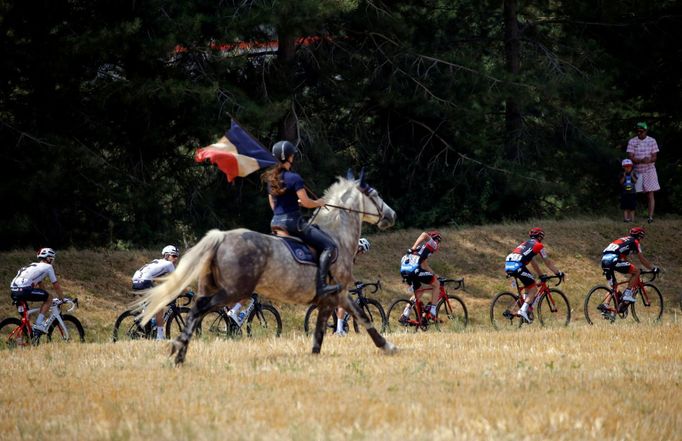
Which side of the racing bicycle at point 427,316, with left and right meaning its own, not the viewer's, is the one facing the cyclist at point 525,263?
front

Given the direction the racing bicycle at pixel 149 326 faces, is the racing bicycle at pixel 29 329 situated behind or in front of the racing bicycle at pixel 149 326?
behind

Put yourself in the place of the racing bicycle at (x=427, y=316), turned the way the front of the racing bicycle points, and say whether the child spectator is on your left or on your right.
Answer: on your left

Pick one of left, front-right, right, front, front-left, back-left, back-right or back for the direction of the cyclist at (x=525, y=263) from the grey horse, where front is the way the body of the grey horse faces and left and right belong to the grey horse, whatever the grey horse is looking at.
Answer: front-left

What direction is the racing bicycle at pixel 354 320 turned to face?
to the viewer's right

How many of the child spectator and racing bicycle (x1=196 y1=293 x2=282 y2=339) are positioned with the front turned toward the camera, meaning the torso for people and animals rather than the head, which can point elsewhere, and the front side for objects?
1

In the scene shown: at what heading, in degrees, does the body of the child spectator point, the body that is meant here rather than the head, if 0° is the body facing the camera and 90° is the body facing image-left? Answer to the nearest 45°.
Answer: approximately 0°

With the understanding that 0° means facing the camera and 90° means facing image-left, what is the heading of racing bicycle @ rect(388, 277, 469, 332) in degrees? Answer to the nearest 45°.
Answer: approximately 270°

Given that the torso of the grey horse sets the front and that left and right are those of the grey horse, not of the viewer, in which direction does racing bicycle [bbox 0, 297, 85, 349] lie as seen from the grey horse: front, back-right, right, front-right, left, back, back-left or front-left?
back-left

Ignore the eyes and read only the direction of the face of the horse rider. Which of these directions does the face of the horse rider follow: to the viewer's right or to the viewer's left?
to the viewer's right

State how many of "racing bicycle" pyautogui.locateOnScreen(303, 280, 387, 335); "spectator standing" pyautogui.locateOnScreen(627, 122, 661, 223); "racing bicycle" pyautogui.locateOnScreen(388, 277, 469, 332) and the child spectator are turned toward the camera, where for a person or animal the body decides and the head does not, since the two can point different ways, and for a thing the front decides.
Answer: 2

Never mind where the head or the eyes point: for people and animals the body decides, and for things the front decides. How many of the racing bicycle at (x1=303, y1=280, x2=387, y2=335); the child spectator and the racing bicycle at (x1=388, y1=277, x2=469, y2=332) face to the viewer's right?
2

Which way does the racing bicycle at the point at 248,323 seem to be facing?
to the viewer's right
